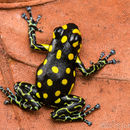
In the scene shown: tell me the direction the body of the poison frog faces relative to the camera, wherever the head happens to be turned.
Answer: away from the camera
